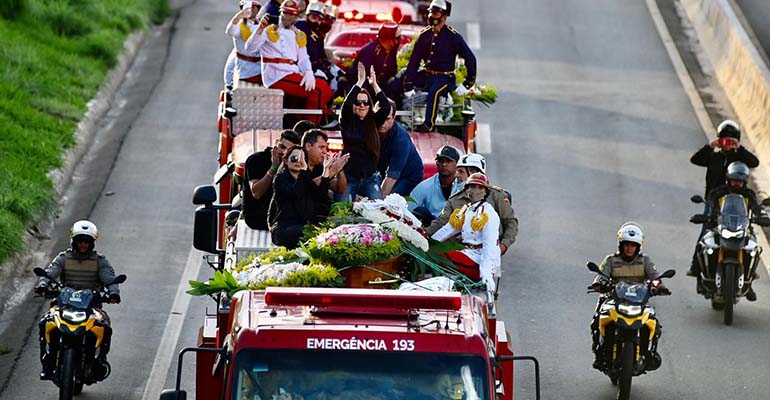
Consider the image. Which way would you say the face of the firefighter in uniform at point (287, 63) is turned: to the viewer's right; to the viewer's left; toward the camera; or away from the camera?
toward the camera

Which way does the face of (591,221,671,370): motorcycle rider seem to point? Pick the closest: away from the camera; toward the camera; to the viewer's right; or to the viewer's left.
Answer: toward the camera

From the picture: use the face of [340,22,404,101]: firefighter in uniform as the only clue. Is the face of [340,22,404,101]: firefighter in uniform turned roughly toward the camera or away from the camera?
toward the camera

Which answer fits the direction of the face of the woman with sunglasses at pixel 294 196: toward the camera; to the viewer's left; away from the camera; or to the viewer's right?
toward the camera

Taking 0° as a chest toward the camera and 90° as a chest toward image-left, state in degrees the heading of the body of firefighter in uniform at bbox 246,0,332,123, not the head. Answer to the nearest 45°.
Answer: approximately 315°

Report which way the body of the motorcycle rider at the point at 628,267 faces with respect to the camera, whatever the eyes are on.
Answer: toward the camera

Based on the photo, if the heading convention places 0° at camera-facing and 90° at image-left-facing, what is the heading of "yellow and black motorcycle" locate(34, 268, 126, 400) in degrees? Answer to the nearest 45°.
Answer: approximately 0°

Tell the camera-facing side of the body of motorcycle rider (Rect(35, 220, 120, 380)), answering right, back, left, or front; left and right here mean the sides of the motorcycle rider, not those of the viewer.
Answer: front

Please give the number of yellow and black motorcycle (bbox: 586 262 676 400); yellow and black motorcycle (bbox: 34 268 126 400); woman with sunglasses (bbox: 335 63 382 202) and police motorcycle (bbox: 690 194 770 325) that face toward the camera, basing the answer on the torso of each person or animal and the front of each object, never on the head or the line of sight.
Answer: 4

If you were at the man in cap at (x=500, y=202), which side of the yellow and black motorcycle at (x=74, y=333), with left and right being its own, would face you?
left

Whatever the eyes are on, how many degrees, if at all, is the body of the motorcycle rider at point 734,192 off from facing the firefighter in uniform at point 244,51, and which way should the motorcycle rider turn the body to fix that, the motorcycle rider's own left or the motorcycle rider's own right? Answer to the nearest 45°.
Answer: approximately 90° to the motorcycle rider's own right

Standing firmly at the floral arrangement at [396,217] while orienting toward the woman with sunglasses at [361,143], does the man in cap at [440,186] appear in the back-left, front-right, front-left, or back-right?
front-right

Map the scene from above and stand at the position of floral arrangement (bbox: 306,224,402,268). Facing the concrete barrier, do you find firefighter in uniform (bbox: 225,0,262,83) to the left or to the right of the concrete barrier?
left

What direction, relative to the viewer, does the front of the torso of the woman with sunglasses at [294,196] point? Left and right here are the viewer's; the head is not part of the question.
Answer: facing the viewer and to the right of the viewer
